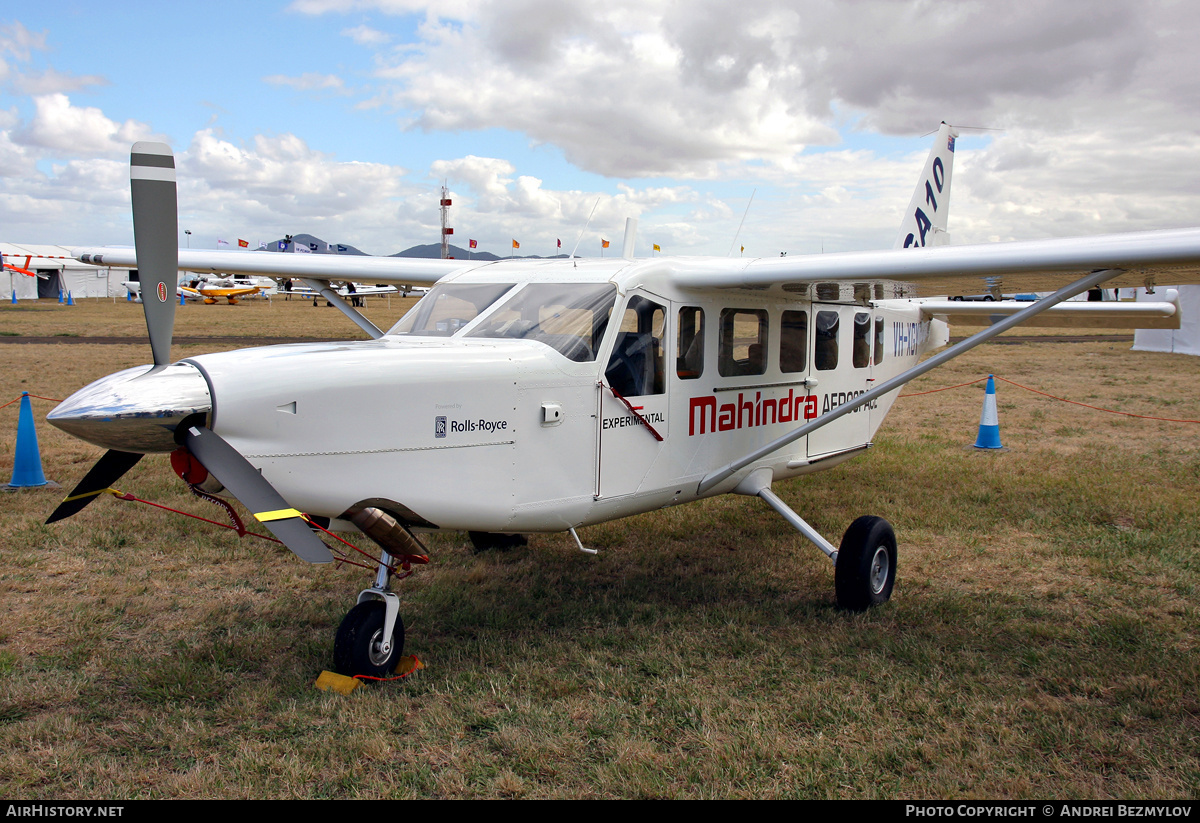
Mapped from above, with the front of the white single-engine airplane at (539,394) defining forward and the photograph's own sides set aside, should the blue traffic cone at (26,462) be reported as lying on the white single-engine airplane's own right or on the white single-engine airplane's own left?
on the white single-engine airplane's own right

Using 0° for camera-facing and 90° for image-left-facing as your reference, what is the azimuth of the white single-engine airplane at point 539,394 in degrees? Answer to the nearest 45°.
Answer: approximately 45°

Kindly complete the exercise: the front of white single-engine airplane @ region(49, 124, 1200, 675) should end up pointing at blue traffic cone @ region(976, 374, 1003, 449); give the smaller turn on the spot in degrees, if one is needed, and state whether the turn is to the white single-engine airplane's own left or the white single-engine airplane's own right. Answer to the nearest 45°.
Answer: approximately 180°

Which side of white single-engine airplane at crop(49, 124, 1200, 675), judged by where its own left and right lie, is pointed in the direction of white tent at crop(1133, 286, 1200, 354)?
back

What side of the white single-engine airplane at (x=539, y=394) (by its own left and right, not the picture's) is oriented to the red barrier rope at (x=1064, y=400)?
back

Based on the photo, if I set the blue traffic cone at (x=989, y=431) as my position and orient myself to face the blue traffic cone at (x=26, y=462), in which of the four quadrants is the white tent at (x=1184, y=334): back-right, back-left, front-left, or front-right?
back-right
